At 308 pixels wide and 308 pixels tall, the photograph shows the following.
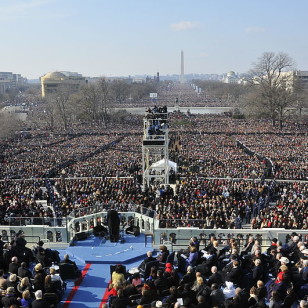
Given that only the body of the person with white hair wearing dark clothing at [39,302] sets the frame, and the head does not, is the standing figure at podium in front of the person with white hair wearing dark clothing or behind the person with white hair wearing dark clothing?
in front

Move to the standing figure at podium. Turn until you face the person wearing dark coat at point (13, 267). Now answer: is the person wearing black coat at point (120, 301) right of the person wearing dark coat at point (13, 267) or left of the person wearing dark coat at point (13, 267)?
left

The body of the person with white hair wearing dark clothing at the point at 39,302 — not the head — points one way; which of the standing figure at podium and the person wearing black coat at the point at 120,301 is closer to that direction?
the standing figure at podium

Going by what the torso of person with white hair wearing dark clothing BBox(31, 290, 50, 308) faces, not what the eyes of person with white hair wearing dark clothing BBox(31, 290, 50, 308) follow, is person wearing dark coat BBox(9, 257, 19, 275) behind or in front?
in front

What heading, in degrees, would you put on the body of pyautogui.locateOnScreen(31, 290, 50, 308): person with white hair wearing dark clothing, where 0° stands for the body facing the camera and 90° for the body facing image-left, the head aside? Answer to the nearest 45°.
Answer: approximately 180°

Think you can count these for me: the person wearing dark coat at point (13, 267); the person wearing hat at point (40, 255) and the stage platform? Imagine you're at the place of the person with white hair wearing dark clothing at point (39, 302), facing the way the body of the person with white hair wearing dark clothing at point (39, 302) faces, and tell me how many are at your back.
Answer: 0

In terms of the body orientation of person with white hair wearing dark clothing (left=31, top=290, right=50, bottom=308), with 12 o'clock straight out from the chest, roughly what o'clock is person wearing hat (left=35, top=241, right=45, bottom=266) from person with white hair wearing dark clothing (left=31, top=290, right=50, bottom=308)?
person wearing hat (left=35, top=241, right=45, bottom=266) is roughly at 12 o'clock from person with white hair wearing dark clothing (left=31, top=290, right=50, bottom=308).

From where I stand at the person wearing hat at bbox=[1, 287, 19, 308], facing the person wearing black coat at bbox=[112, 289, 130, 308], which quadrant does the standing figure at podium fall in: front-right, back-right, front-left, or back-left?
front-left

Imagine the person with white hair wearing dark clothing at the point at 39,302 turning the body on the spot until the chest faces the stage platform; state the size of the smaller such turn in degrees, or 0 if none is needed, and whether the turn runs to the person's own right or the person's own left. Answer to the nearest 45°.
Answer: approximately 45° to the person's own right

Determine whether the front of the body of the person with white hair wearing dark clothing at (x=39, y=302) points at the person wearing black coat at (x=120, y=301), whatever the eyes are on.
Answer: no
